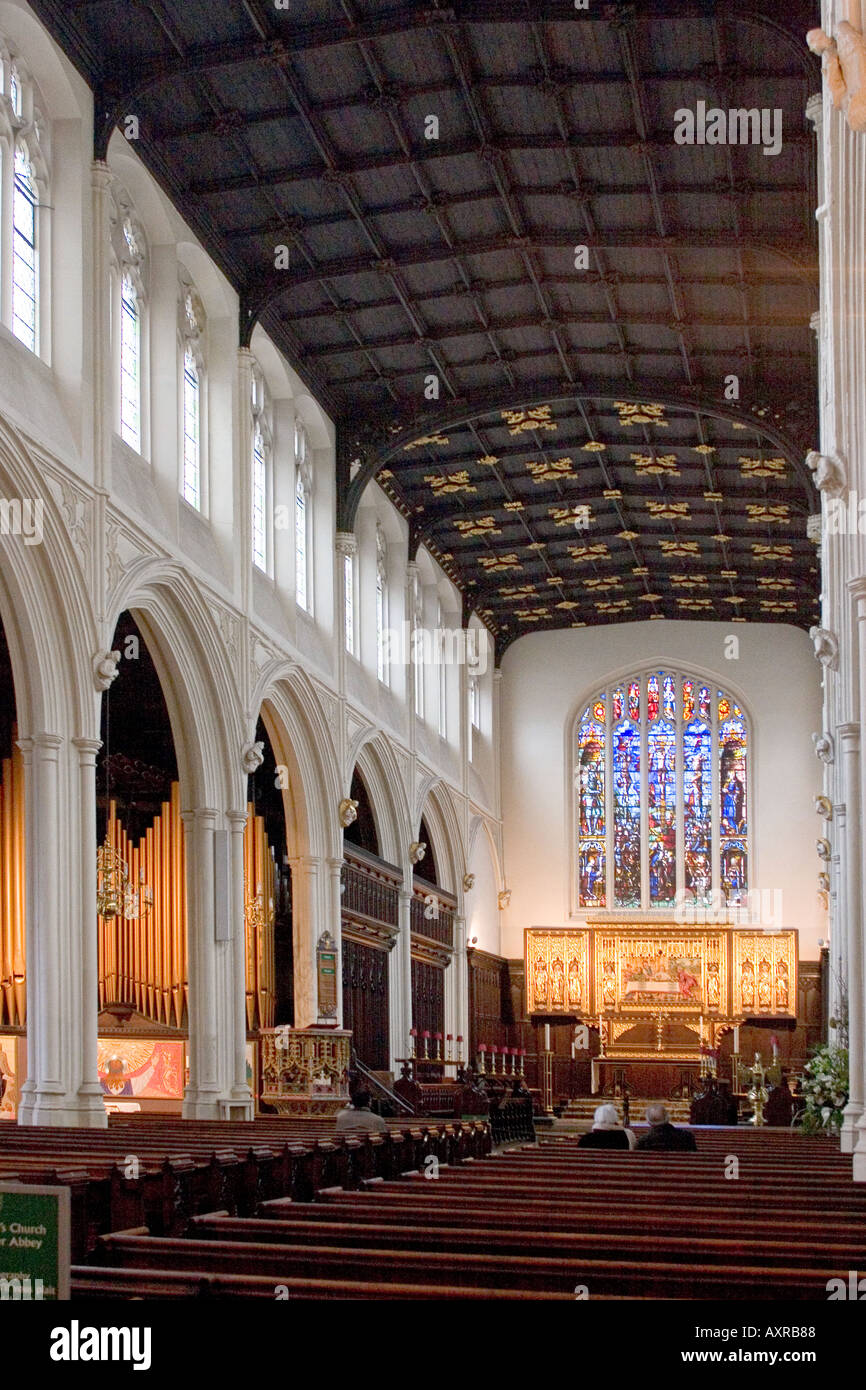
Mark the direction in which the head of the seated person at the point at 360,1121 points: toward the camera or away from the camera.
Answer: away from the camera

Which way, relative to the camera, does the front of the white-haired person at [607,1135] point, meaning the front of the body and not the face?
away from the camera

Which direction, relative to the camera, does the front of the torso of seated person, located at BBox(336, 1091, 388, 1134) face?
away from the camera

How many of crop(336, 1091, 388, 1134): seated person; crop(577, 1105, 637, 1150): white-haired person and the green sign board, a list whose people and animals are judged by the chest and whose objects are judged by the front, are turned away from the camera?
2

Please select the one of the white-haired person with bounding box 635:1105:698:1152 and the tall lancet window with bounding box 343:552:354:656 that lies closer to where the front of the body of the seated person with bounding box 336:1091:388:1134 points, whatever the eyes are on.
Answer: the tall lancet window

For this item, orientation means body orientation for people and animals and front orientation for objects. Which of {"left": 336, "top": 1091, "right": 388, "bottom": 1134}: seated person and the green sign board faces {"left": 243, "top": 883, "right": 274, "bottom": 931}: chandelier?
the seated person

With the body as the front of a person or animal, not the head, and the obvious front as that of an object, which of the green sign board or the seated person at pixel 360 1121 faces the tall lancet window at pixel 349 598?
the seated person

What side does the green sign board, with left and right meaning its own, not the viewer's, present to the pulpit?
back
